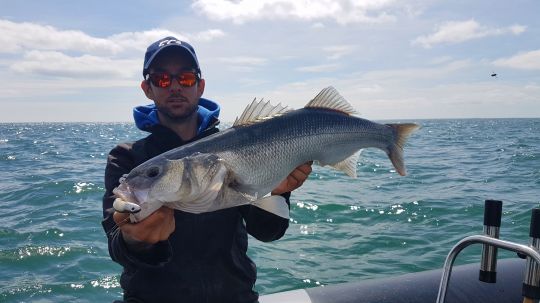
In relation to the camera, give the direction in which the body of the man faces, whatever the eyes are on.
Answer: toward the camera
